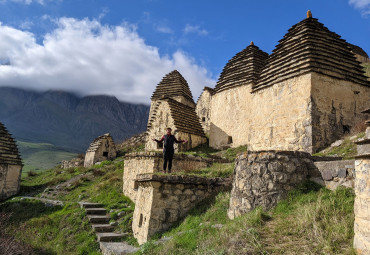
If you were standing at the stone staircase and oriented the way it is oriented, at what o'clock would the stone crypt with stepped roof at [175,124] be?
The stone crypt with stepped roof is roughly at 7 o'clock from the stone staircase.

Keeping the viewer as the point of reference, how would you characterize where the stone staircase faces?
facing the viewer

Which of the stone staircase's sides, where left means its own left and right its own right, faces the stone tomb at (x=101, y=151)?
back

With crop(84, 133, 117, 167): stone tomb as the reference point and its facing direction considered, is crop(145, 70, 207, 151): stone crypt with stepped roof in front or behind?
in front

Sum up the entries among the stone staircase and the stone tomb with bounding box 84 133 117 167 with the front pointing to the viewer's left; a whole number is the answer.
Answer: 0

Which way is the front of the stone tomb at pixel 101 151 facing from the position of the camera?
facing the viewer and to the right of the viewer

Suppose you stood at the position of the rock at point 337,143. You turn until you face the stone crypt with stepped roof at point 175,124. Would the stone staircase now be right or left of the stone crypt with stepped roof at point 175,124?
left

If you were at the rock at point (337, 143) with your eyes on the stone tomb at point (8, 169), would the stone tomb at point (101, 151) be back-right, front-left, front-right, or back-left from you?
front-right
